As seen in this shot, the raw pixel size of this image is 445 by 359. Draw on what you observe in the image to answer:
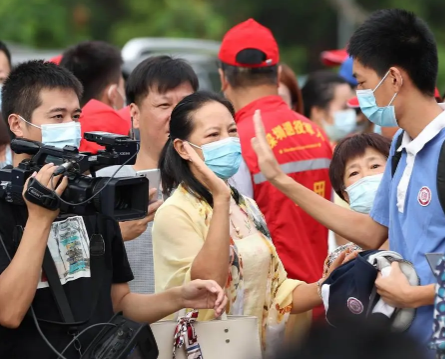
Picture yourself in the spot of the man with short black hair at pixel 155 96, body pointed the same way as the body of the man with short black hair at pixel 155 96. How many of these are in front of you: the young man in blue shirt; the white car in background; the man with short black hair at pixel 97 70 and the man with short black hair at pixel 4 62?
1

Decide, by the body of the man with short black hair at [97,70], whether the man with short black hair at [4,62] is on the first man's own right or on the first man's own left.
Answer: on the first man's own left

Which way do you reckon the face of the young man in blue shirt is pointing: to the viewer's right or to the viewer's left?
to the viewer's left

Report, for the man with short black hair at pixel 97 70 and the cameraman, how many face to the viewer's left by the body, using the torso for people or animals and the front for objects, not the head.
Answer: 0

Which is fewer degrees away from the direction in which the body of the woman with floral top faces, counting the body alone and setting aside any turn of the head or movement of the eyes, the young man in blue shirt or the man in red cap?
the young man in blue shirt

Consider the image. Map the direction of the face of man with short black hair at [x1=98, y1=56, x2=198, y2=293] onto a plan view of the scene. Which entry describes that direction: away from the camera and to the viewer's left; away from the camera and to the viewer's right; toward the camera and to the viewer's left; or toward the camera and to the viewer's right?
toward the camera and to the viewer's right

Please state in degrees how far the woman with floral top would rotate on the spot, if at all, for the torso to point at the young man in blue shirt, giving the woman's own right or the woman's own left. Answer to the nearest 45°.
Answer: approximately 45° to the woman's own left

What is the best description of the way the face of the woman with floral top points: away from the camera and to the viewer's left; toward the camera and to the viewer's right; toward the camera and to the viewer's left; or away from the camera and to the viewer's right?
toward the camera and to the viewer's right

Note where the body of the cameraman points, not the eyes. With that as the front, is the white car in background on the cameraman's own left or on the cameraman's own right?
on the cameraman's own left

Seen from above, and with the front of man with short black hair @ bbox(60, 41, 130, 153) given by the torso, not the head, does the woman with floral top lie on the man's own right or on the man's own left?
on the man's own right

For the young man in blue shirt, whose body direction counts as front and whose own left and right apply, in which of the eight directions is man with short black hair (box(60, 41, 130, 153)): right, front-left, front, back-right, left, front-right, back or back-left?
right

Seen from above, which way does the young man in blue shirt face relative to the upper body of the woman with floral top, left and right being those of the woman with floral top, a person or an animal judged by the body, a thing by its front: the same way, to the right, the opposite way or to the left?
to the right
